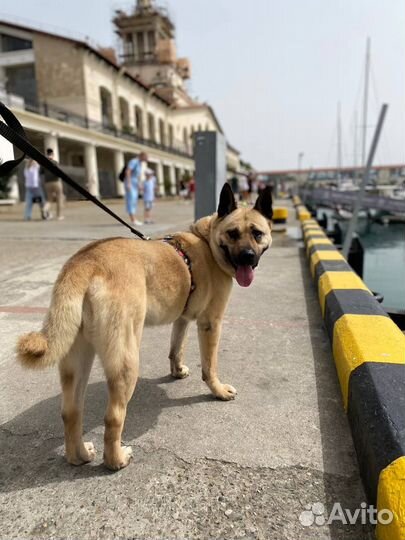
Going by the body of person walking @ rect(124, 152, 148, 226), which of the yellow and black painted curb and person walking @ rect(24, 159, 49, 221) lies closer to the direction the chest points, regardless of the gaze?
the yellow and black painted curb

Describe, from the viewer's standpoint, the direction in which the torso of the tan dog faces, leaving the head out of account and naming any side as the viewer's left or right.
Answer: facing away from the viewer and to the right of the viewer

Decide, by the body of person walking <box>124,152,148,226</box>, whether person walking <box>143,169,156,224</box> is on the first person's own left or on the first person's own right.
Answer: on the first person's own left

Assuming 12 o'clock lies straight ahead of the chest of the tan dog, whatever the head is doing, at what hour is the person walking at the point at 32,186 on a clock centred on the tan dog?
The person walking is roughly at 10 o'clock from the tan dog.
